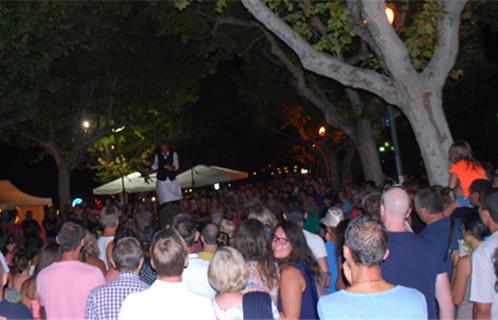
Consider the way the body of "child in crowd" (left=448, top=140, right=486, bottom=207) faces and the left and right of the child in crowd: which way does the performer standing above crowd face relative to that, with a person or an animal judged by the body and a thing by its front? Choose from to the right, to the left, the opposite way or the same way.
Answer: the opposite way

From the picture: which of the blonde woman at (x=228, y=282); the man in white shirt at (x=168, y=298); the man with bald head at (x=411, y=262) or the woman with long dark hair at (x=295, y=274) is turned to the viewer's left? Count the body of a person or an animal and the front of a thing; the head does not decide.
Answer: the woman with long dark hair

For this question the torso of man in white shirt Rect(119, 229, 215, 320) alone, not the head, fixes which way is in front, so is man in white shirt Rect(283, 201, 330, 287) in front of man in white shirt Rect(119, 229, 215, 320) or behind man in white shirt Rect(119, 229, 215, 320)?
in front

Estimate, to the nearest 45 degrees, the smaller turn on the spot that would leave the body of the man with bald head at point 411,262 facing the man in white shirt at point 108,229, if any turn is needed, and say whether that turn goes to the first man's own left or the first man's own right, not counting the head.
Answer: approximately 45° to the first man's own left

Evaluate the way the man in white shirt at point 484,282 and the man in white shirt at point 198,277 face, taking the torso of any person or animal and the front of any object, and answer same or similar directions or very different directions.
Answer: same or similar directions

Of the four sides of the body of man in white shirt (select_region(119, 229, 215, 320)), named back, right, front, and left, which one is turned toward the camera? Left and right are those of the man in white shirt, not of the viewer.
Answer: back

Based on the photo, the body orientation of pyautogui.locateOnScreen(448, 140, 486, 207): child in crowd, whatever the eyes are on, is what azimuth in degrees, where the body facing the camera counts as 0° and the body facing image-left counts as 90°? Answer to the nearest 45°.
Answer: approximately 135°

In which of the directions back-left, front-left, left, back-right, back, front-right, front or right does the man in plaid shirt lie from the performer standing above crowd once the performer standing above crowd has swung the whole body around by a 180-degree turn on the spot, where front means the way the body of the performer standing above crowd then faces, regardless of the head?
back

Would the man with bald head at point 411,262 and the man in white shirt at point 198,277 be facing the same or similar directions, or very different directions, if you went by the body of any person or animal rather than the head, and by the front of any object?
same or similar directions

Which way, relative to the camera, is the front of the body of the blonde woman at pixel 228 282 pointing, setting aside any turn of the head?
away from the camera

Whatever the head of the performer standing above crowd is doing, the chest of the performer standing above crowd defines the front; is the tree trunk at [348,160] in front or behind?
behind

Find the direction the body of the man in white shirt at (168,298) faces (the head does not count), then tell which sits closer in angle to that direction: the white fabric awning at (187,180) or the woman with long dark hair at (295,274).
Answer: the white fabric awning

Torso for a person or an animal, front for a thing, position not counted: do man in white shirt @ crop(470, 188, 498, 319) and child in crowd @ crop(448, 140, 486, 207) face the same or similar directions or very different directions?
same or similar directions

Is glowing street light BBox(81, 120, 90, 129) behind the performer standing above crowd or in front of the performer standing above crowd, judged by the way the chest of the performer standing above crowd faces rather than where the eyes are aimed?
behind

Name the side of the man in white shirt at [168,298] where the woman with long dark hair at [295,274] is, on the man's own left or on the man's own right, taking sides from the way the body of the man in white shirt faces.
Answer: on the man's own right

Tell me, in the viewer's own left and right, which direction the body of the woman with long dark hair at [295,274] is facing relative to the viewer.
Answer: facing to the left of the viewer

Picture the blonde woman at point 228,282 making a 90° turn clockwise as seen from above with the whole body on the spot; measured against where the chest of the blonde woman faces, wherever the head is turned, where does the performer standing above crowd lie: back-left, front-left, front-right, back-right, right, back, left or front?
left

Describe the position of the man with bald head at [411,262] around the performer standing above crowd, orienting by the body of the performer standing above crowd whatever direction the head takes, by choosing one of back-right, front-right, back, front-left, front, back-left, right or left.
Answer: front

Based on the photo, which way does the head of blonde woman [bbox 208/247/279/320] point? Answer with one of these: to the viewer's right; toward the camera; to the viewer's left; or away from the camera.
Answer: away from the camera

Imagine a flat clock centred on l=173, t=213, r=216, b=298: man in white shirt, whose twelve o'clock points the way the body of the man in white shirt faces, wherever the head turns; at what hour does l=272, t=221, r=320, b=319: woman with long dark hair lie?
The woman with long dark hair is roughly at 4 o'clock from the man in white shirt.

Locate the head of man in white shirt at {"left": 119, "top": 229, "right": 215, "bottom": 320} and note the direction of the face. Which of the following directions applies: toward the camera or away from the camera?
away from the camera
